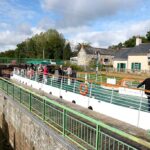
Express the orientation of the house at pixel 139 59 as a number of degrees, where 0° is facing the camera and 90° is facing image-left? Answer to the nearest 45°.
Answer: approximately 0°

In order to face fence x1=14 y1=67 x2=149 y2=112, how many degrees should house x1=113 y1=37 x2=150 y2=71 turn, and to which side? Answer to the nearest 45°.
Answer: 0° — it already faces it

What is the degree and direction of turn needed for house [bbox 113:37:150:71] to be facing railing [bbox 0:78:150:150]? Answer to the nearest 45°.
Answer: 0° — it already faces it
